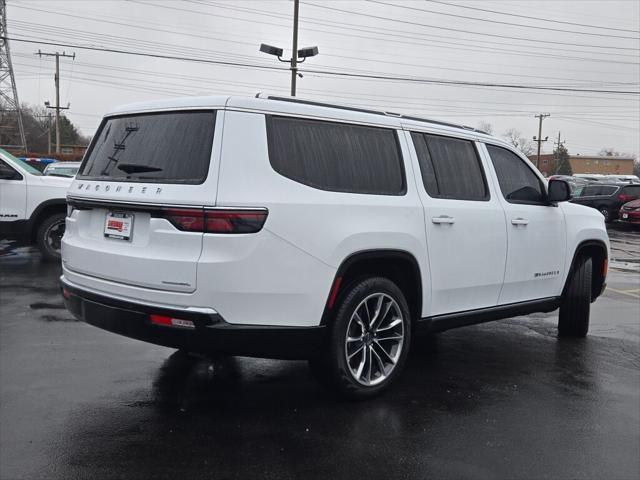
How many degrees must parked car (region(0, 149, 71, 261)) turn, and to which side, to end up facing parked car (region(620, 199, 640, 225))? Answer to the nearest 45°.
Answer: approximately 45° to its left

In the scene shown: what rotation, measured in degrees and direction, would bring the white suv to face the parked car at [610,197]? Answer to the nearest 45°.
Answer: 0° — it already faces it

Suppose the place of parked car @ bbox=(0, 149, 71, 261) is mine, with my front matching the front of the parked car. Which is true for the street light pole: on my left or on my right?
on my left

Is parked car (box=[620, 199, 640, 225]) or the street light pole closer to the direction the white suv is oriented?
the parked car

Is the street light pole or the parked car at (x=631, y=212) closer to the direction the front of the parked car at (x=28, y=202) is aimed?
the parked car

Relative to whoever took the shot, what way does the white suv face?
facing away from the viewer and to the right of the viewer

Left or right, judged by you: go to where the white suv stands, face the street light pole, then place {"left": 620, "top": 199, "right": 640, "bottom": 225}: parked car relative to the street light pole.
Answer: right

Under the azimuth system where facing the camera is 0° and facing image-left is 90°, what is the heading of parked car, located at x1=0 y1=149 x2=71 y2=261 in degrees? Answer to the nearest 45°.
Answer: approximately 315°

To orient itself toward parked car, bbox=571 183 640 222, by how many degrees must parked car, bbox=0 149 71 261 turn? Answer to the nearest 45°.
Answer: approximately 45° to its left
